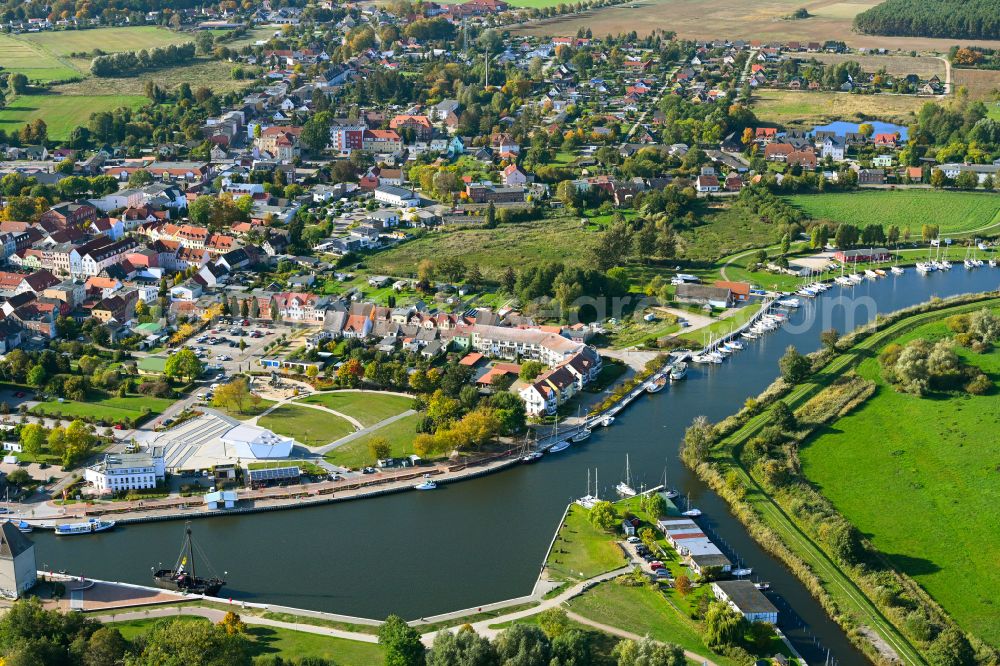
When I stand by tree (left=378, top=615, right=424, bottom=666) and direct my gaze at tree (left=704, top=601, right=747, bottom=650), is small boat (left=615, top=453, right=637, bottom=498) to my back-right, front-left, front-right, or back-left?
front-left

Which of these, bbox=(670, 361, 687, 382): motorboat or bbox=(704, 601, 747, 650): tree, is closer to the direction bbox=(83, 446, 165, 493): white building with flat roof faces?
the tree

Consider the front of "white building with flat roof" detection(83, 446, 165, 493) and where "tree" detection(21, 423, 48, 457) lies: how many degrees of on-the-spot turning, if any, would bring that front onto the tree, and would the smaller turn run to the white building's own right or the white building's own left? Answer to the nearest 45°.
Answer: approximately 135° to the white building's own right

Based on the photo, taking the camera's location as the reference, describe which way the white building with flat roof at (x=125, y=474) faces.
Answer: facing the viewer

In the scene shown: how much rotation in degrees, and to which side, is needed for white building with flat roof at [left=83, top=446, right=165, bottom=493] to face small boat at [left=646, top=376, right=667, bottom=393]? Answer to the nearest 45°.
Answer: approximately 90° to its left

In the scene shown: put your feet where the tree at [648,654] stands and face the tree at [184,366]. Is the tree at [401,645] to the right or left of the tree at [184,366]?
left

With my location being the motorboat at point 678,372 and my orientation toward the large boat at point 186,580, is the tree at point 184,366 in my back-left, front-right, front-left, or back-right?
front-right

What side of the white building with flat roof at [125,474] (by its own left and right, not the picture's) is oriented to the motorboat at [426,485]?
left

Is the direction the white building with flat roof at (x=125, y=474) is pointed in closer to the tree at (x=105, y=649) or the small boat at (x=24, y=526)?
the tree

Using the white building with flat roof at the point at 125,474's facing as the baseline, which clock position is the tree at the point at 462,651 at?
The tree is roughly at 11 o'clock from the white building with flat roof.

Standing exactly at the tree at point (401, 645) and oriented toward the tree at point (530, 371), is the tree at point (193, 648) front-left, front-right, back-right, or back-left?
back-left

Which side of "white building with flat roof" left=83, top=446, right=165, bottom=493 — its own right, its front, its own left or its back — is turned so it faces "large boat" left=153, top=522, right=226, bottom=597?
front

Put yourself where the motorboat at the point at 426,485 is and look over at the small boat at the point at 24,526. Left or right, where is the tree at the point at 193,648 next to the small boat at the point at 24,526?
left

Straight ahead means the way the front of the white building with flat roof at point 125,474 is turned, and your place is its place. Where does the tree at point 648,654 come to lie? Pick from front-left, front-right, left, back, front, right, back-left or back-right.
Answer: front-left

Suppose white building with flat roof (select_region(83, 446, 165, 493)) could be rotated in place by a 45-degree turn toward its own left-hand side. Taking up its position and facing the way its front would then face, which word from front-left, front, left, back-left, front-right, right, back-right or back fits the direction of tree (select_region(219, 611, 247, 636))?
front-right

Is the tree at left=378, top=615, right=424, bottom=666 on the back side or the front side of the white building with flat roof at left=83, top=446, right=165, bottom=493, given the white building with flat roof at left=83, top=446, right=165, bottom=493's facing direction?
on the front side

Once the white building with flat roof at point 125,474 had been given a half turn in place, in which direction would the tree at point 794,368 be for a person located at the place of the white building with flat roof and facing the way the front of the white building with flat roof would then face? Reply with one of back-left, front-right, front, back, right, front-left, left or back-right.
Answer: right

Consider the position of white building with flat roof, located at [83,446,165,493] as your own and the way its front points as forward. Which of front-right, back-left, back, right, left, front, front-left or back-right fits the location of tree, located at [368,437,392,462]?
left
